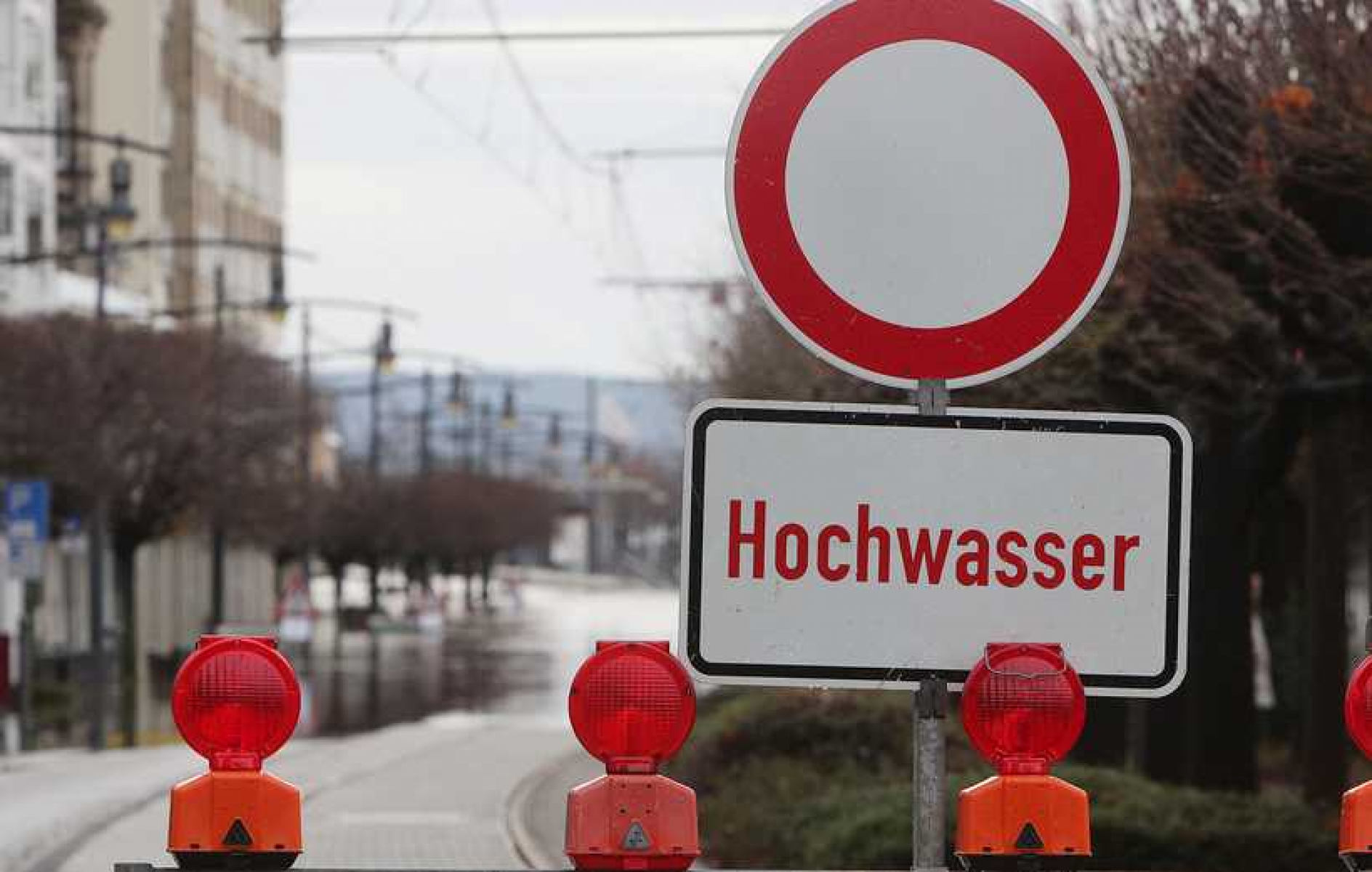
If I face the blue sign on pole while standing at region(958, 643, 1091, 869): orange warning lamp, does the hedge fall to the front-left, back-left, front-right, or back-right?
front-right

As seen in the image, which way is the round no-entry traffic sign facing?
toward the camera

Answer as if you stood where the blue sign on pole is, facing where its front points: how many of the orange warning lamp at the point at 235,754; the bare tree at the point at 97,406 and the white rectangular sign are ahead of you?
2

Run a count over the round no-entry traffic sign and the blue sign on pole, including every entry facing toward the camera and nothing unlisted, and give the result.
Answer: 2

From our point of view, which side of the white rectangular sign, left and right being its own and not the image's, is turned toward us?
front

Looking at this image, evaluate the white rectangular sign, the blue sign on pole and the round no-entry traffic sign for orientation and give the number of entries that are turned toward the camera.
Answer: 3
